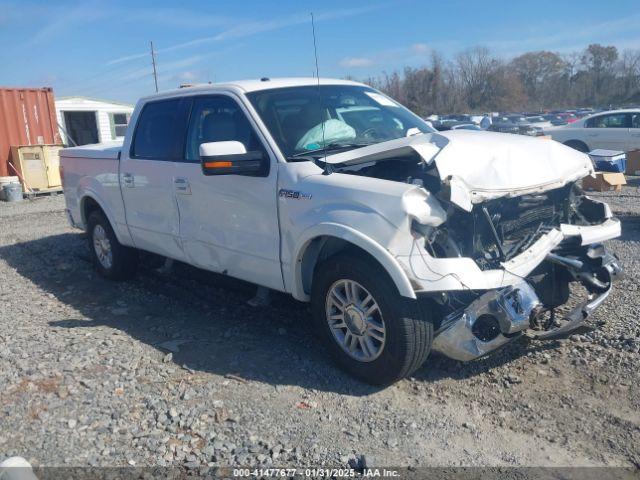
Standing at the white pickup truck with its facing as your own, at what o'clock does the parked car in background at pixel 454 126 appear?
The parked car in background is roughly at 8 o'clock from the white pickup truck.

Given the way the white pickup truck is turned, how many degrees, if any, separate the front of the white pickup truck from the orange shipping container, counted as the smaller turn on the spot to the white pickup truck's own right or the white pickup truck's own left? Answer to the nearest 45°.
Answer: approximately 180°

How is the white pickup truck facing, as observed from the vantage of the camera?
facing the viewer and to the right of the viewer
